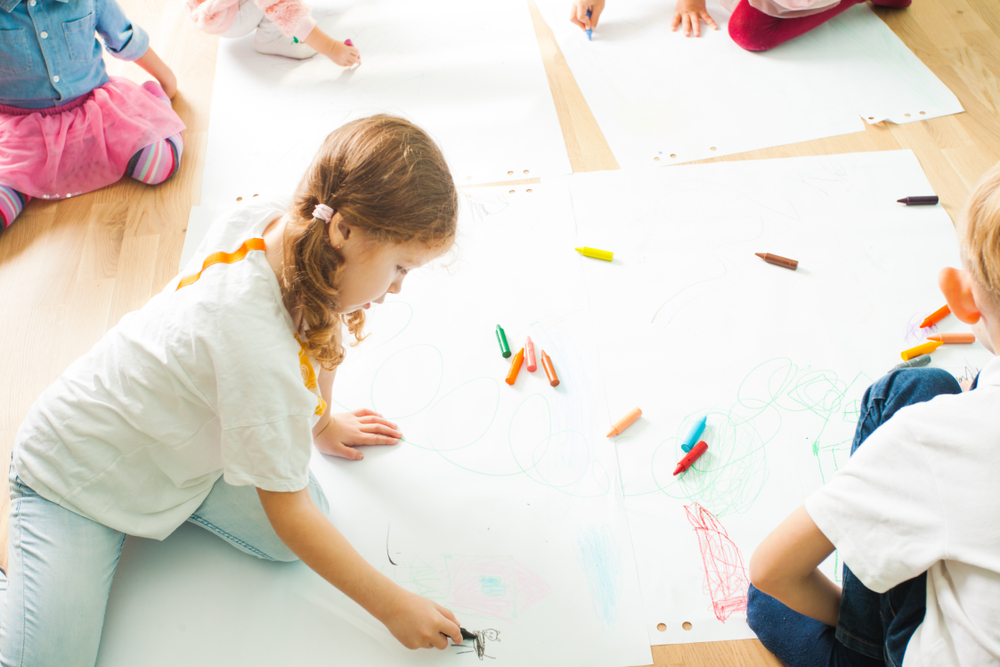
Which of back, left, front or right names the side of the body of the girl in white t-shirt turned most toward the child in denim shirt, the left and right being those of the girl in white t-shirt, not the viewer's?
left

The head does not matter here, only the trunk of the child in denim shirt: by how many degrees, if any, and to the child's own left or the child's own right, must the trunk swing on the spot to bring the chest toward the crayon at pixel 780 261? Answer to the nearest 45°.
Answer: approximately 45° to the child's own left

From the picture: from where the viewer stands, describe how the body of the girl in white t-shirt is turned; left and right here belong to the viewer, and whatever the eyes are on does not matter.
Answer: facing to the right of the viewer
